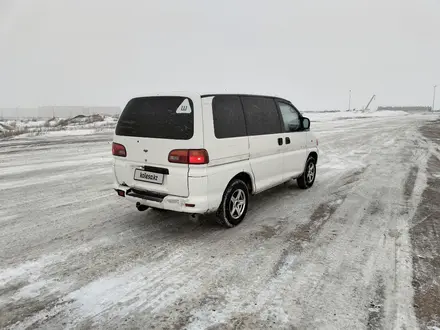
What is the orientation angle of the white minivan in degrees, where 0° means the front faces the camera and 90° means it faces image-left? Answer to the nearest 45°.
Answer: approximately 225°
